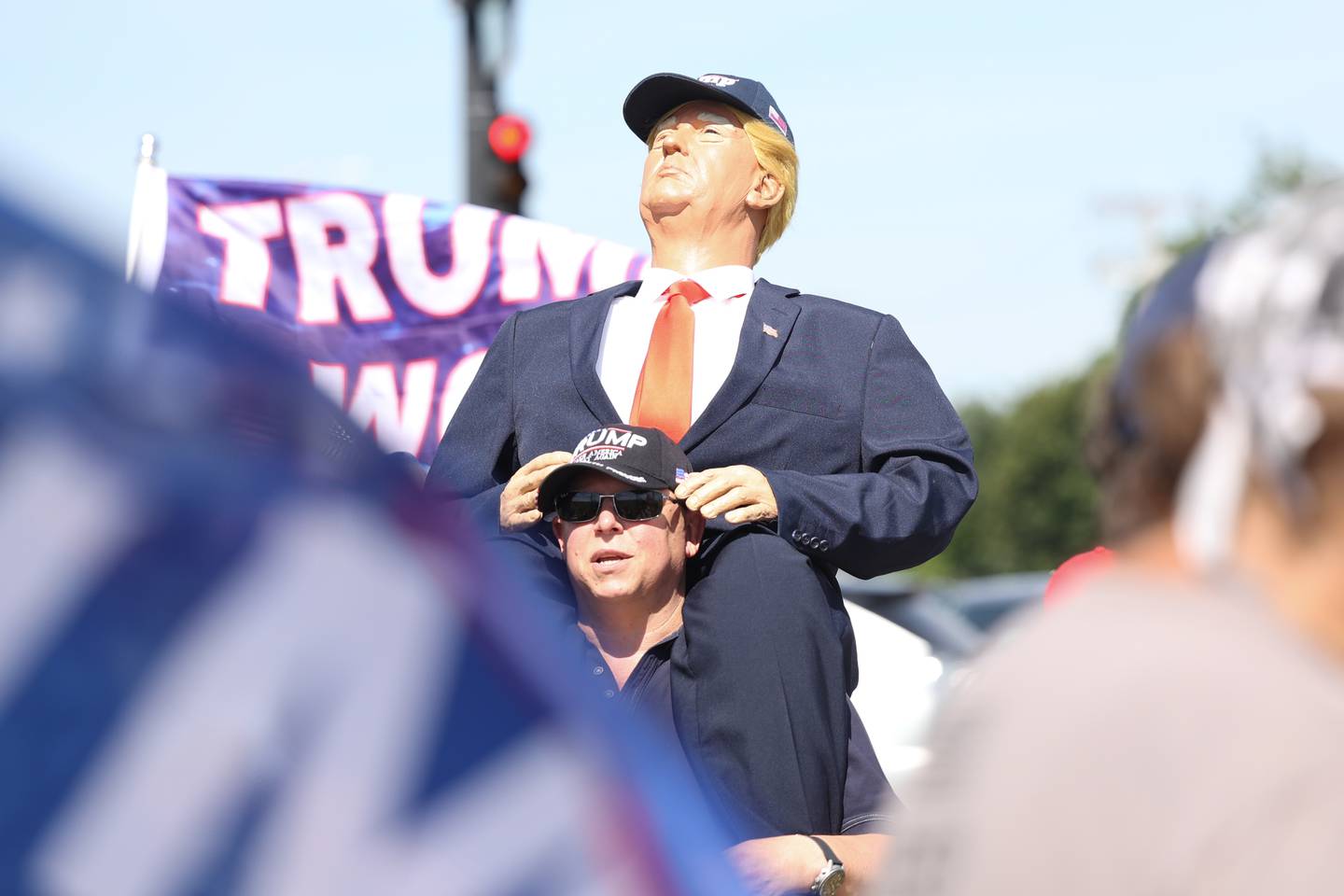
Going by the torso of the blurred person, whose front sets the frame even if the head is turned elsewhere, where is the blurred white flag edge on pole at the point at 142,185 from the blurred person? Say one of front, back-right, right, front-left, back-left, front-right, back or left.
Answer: front-left

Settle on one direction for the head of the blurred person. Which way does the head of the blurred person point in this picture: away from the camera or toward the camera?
away from the camera

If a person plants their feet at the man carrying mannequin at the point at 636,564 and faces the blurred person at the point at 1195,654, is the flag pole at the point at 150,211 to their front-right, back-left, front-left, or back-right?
back-right

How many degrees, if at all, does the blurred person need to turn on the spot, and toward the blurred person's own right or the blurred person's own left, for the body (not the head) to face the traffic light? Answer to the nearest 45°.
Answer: approximately 45° to the blurred person's own left

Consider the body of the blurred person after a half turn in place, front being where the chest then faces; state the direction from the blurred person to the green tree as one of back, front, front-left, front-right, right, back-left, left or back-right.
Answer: back

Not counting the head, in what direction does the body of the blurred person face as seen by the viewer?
away from the camera

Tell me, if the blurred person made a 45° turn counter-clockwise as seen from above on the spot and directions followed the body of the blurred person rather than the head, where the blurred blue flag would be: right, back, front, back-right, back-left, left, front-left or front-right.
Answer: left

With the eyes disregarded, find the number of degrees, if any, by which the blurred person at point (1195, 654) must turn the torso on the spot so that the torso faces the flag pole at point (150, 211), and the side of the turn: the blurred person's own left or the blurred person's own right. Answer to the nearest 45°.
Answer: approximately 45° to the blurred person's own left

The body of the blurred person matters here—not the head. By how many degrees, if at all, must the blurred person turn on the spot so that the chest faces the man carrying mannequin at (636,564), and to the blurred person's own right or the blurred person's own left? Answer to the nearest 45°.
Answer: approximately 45° to the blurred person's own left
